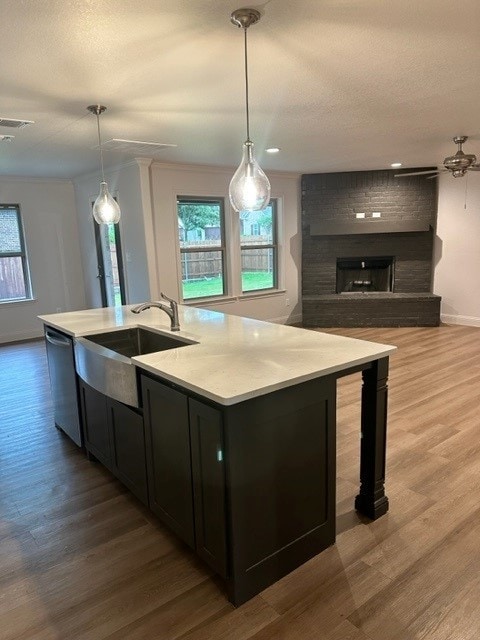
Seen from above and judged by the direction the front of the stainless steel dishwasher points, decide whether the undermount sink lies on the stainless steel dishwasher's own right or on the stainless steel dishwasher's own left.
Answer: on the stainless steel dishwasher's own left

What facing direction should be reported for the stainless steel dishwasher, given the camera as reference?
facing the viewer and to the left of the viewer

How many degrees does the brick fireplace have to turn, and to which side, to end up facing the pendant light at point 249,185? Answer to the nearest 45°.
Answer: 0° — it already faces it

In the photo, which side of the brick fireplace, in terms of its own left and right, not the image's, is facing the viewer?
front

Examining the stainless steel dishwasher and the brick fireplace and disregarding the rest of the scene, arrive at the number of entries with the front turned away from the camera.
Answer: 0

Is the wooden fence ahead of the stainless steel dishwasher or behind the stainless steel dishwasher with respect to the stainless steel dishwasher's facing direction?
behind

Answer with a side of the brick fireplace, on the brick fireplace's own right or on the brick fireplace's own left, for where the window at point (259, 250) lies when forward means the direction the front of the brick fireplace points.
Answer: on the brick fireplace's own right

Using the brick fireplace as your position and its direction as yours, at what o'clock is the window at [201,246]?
The window is roughly at 2 o'clock from the brick fireplace.

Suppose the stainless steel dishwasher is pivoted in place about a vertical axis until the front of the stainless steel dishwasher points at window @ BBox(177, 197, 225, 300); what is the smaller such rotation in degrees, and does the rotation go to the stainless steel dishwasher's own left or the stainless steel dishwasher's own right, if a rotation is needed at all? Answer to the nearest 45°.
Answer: approximately 180°

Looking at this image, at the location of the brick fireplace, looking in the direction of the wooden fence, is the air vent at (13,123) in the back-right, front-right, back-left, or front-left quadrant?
back-left

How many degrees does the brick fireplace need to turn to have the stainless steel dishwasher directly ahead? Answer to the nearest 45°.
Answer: approximately 45° to its right

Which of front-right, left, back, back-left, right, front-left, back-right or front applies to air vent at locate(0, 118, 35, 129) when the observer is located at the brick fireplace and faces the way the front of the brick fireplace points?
front-right
